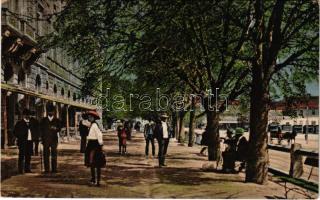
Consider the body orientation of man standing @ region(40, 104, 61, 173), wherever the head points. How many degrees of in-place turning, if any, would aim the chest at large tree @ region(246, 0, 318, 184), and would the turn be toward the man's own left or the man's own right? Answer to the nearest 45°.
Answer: approximately 90° to the man's own left

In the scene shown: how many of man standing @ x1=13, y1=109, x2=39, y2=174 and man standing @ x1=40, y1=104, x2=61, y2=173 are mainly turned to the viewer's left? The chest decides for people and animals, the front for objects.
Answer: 0

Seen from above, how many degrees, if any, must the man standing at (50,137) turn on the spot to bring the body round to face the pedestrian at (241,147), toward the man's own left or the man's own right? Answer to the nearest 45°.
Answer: approximately 90° to the man's own left

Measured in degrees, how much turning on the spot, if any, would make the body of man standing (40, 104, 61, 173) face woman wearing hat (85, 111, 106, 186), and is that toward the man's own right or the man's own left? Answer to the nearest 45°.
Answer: approximately 45° to the man's own left

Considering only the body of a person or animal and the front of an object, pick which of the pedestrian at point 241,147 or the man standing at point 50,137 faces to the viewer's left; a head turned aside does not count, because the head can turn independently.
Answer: the pedestrian

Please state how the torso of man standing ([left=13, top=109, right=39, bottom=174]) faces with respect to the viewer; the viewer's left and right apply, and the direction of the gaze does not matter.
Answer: facing the viewer and to the right of the viewer

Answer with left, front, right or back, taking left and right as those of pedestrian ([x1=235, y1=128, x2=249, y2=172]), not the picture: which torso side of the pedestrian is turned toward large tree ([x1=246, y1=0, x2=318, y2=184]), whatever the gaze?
left

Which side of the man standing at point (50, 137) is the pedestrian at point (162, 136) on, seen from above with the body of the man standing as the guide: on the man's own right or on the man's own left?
on the man's own left
